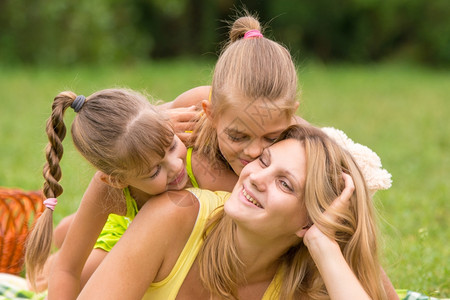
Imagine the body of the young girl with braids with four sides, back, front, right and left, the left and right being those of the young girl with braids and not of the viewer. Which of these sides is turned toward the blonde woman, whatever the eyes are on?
front

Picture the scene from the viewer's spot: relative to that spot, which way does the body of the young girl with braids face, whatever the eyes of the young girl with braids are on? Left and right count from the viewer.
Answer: facing the viewer and to the right of the viewer
